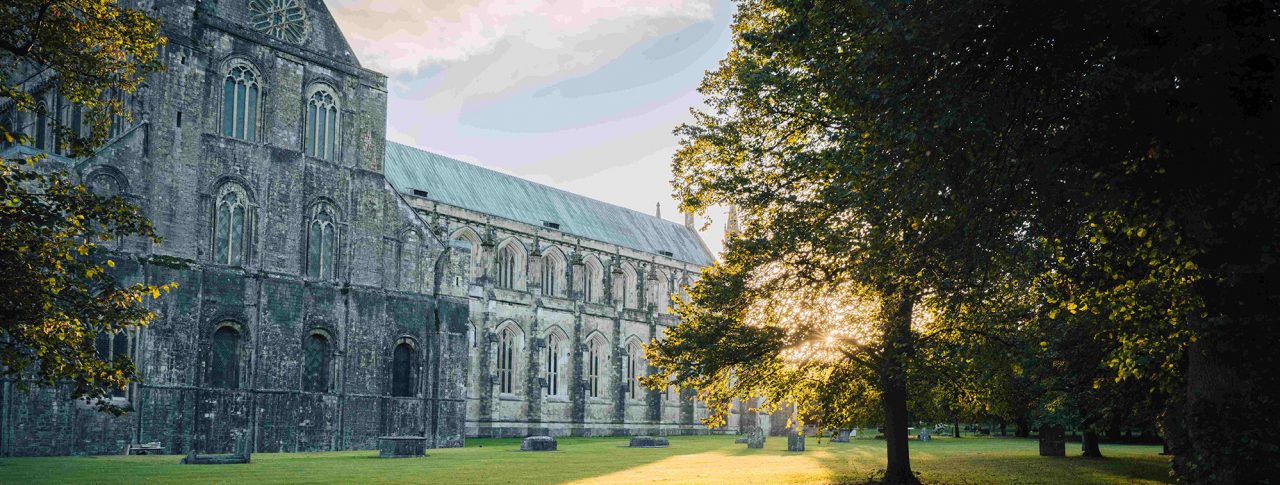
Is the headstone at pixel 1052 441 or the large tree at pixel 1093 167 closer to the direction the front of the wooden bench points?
the large tree

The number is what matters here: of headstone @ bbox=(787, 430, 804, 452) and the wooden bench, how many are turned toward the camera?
2

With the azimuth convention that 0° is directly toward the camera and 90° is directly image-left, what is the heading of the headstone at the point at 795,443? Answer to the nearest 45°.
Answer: approximately 0°

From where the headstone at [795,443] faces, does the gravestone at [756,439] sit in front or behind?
behind

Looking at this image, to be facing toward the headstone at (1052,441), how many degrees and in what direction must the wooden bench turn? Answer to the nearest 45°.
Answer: approximately 90° to its left
